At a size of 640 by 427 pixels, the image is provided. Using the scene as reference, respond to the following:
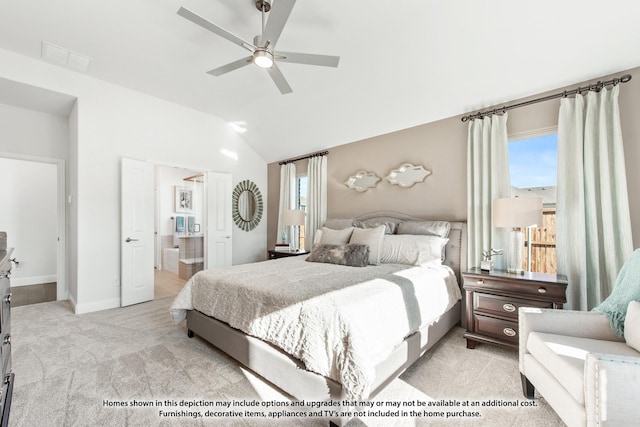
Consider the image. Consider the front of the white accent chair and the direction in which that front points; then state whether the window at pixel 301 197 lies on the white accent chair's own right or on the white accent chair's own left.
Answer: on the white accent chair's own right

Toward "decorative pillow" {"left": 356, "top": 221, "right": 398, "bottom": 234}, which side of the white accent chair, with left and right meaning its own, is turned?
right

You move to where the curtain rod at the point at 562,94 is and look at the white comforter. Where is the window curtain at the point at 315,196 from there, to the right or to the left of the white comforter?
right

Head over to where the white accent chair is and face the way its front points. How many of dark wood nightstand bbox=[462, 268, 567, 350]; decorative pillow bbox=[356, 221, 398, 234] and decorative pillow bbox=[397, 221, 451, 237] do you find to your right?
3

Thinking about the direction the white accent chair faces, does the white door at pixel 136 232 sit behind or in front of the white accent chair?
in front

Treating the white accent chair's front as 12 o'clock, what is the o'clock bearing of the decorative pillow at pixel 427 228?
The decorative pillow is roughly at 3 o'clock from the white accent chair.

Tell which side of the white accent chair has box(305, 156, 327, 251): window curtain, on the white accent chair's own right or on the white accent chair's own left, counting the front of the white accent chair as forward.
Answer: on the white accent chair's own right

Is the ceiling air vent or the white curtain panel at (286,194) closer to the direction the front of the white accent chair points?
the ceiling air vent

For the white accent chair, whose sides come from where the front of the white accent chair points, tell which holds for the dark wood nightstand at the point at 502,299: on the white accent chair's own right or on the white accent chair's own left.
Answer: on the white accent chair's own right

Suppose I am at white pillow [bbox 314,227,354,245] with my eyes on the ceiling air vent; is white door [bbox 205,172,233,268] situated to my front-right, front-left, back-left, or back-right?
front-right

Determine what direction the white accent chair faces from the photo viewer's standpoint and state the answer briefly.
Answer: facing the viewer and to the left of the viewer

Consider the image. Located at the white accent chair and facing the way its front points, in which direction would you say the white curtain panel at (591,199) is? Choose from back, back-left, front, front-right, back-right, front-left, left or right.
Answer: back-right

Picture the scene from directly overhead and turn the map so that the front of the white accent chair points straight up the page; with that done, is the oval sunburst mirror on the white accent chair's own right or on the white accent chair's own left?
on the white accent chair's own right
